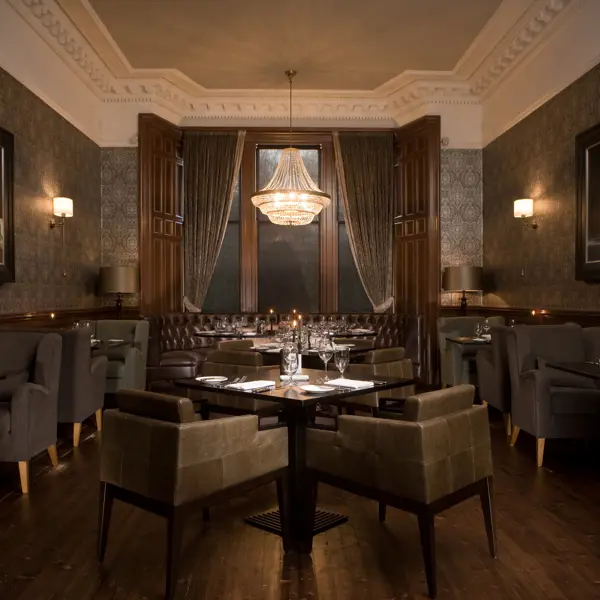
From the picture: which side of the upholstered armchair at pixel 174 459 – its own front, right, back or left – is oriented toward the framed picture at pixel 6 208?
left

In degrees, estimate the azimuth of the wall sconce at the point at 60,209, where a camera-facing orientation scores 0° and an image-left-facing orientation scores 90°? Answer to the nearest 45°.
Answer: approximately 270°

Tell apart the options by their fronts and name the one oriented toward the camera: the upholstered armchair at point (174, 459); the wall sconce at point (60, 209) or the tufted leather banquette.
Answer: the tufted leather banquette

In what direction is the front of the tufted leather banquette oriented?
toward the camera

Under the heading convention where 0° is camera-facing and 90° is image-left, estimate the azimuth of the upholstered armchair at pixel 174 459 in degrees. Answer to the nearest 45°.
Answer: approximately 225°

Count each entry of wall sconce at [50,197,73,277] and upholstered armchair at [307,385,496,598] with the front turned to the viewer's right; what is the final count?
1

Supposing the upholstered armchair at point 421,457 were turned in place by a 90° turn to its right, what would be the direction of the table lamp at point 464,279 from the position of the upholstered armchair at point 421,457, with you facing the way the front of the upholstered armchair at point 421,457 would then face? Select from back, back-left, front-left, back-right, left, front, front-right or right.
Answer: front-left

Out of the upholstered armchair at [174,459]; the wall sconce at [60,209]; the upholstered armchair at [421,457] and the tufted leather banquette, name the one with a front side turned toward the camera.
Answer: the tufted leather banquette

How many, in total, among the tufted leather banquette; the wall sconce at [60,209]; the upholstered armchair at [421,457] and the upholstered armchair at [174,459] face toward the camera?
1

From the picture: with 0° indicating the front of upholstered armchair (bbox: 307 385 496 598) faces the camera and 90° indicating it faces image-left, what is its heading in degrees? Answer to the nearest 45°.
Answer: approximately 135°

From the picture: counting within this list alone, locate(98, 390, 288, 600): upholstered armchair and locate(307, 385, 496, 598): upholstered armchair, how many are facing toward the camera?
0

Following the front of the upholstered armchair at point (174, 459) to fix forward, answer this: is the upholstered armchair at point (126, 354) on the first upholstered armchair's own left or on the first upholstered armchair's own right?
on the first upholstered armchair's own left

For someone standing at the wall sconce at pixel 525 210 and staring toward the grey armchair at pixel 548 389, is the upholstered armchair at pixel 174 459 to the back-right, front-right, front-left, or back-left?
front-right

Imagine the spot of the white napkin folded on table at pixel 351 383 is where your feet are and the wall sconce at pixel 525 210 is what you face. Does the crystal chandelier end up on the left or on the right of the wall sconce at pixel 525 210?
left

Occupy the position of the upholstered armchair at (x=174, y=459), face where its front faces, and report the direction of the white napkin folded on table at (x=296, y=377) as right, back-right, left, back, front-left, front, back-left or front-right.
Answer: front

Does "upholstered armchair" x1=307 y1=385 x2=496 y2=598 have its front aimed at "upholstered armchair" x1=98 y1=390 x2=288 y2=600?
no
